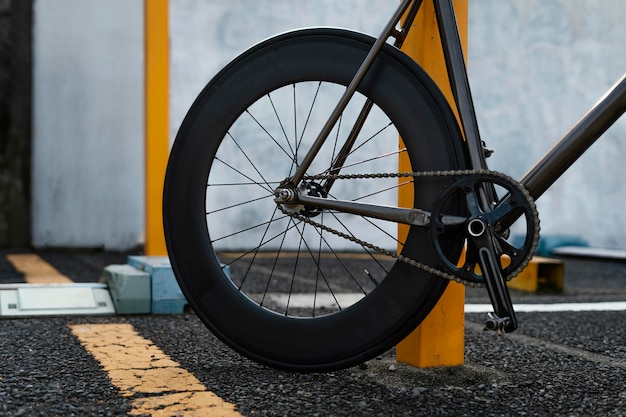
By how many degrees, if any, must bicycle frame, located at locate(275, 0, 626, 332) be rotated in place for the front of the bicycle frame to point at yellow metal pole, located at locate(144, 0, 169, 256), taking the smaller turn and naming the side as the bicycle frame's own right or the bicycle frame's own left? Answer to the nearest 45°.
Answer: approximately 135° to the bicycle frame's own left

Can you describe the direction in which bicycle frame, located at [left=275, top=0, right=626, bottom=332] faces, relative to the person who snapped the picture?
facing to the right of the viewer
